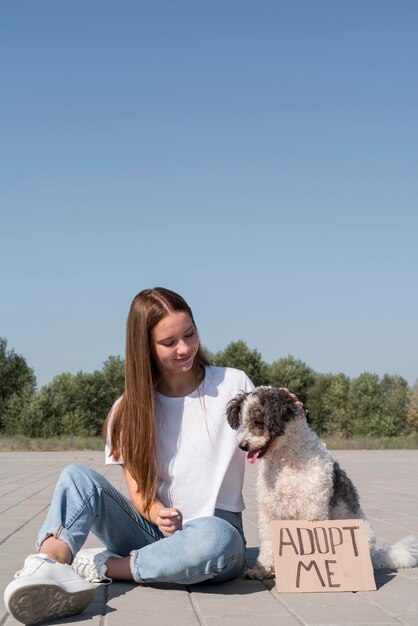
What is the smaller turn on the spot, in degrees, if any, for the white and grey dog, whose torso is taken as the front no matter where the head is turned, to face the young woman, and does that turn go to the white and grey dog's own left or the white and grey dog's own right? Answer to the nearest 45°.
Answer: approximately 45° to the white and grey dog's own right
